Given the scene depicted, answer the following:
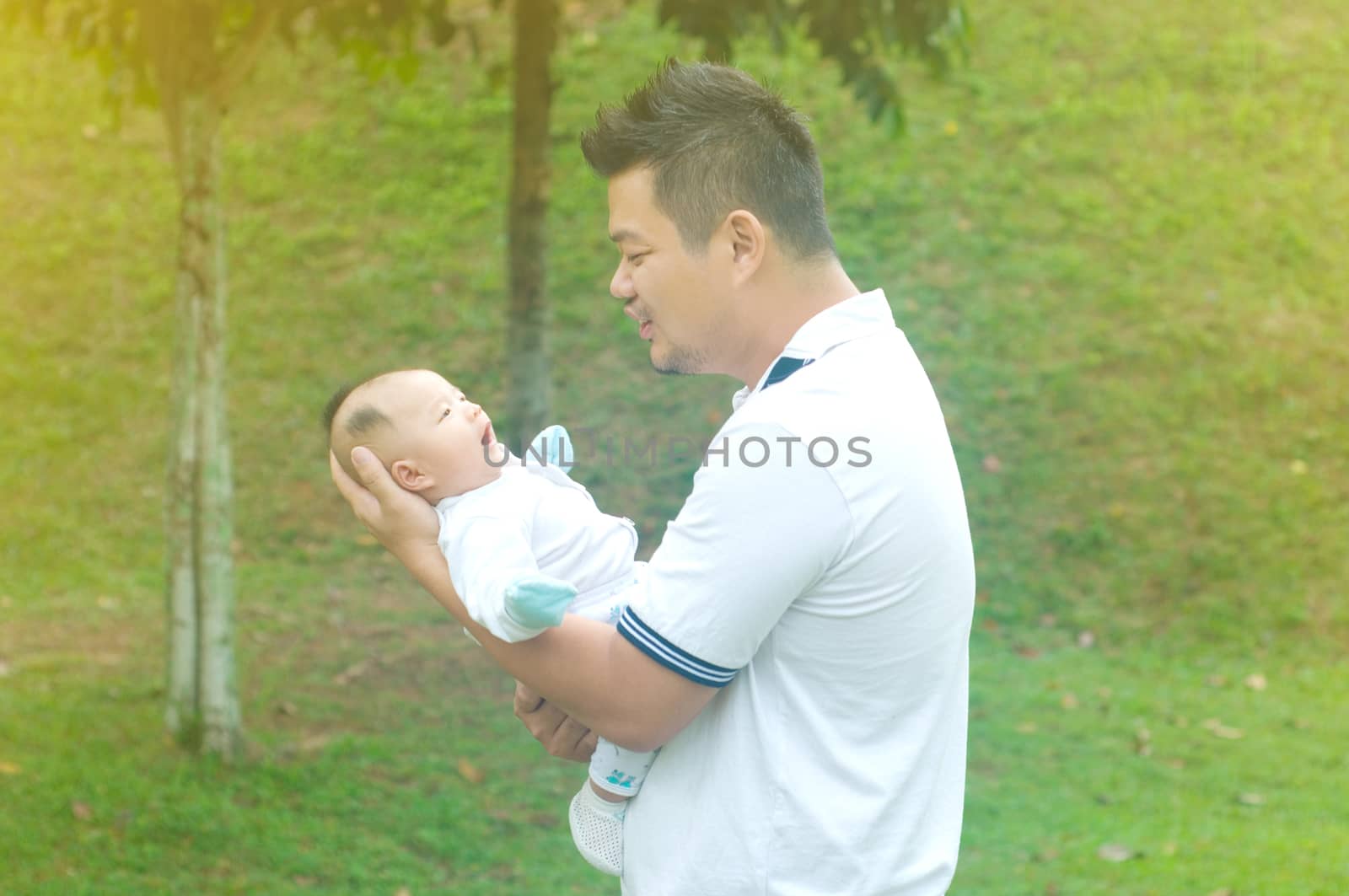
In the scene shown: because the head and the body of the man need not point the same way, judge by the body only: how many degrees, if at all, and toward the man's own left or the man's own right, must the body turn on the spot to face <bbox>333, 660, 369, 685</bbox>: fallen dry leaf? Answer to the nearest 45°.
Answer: approximately 90° to the man's own right

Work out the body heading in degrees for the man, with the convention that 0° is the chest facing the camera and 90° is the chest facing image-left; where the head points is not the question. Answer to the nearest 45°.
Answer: approximately 90°

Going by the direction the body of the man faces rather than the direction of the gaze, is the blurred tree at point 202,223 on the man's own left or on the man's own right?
on the man's own right

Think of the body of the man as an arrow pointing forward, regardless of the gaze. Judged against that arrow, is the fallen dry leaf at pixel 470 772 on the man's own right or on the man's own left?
on the man's own right

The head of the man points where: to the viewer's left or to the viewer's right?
to the viewer's left
